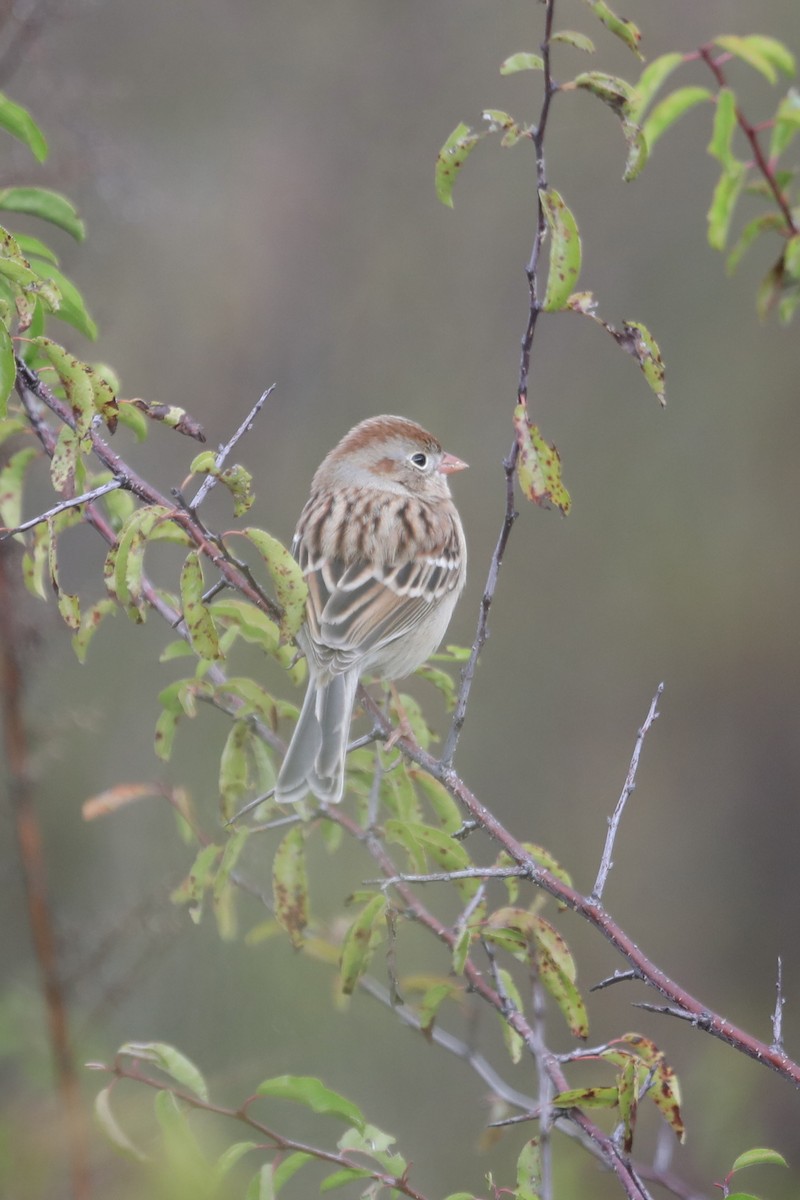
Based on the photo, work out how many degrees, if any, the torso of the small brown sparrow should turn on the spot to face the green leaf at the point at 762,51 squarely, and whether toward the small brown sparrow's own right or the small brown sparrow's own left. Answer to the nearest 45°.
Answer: approximately 45° to the small brown sparrow's own right

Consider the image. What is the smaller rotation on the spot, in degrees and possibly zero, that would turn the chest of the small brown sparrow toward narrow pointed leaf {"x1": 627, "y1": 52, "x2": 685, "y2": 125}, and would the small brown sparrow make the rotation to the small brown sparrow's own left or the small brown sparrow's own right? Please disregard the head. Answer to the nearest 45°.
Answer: approximately 45° to the small brown sparrow's own right

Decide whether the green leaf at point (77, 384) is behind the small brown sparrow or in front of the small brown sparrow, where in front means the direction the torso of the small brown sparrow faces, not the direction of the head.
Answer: behind

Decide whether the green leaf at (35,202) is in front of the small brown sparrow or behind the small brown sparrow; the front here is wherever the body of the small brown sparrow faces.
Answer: behind

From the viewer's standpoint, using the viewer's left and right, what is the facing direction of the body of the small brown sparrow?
facing away from the viewer and to the right of the viewer

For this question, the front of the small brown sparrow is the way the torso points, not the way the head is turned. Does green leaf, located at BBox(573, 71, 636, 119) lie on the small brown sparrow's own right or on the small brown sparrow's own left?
on the small brown sparrow's own right
